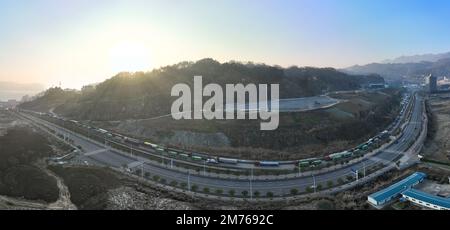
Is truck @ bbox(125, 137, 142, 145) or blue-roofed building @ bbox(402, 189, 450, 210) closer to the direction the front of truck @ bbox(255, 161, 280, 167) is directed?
the truck

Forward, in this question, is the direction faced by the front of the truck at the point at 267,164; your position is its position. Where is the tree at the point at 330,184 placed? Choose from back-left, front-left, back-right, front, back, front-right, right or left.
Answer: back-left

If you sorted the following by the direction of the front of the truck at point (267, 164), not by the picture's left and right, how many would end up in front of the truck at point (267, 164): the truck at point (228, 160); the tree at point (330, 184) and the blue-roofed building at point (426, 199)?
1

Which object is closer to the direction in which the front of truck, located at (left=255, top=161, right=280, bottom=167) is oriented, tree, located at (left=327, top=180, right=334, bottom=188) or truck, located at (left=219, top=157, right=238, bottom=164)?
the truck

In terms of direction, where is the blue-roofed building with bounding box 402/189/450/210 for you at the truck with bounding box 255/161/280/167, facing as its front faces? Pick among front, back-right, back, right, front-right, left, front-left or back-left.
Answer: back-left

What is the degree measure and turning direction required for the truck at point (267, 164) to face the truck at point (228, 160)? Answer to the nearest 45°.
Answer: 0° — it already faces it

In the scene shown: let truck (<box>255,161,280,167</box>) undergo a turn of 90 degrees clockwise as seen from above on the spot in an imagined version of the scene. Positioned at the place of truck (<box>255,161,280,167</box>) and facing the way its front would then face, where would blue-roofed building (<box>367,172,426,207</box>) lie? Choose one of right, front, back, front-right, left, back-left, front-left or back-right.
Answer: back-right

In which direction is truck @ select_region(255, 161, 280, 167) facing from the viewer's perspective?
to the viewer's left
